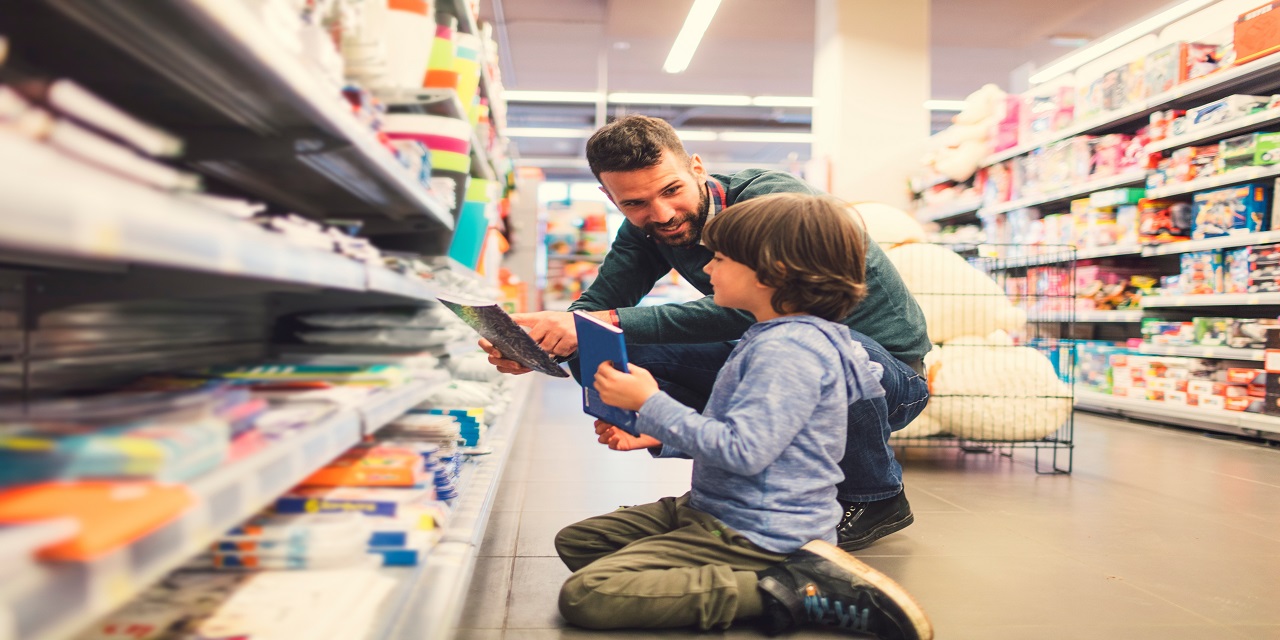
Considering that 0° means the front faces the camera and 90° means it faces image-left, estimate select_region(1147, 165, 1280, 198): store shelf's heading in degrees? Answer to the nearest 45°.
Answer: approximately 45°

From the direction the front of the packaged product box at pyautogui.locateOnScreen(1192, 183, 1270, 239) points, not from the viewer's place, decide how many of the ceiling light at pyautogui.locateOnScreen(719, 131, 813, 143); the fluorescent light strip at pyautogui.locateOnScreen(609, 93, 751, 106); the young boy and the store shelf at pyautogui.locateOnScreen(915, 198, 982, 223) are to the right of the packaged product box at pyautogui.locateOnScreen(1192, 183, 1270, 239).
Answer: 3

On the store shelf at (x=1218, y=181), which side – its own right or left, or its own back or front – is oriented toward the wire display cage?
front

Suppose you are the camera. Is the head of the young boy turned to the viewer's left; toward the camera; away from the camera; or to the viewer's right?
to the viewer's left

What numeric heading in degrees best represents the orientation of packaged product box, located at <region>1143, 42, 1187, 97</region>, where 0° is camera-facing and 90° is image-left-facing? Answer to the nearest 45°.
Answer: approximately 45°

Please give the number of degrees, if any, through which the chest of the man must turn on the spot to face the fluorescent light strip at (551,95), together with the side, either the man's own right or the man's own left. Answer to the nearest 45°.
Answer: approximately 135° to the man's own right

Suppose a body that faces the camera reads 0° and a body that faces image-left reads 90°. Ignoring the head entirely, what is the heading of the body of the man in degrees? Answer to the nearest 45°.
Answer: approximately 45°

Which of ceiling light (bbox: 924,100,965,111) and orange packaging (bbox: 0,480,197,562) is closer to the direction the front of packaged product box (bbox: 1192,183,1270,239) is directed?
the orange packaging

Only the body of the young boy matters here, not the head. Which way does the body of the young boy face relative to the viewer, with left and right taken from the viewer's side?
facing to the left of the viewer

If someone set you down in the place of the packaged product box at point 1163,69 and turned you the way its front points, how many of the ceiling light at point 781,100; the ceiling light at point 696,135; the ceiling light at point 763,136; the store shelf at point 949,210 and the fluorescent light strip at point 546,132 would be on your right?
5

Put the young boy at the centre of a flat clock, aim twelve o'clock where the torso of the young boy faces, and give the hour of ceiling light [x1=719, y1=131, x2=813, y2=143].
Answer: The ceiling light is roughly at 3 o'clock from the young boy.

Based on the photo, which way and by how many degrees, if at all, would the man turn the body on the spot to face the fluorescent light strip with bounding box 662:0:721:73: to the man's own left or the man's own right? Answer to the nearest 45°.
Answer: approximately 135° to the man's own right

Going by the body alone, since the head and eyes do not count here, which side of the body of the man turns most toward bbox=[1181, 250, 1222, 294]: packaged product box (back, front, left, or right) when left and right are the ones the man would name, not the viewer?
back

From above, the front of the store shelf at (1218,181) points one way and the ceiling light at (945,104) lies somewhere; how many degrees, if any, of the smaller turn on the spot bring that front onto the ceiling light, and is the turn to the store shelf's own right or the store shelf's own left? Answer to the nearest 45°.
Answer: approximately 90° to the store shelf's own right
